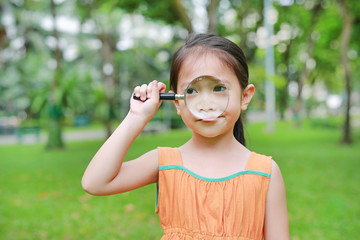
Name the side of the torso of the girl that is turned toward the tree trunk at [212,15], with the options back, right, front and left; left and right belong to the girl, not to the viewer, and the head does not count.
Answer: back

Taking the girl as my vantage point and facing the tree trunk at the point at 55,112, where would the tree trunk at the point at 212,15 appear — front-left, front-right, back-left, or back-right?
front-right

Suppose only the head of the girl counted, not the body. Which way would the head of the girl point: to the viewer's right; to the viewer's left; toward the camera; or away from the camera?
toward the camera

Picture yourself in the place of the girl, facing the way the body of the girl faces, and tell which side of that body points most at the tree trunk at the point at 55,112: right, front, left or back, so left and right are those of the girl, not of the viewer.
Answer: back

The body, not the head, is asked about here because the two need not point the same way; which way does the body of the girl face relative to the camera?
toward the camera

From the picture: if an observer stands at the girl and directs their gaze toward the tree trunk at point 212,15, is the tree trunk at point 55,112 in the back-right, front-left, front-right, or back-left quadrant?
front-left
